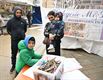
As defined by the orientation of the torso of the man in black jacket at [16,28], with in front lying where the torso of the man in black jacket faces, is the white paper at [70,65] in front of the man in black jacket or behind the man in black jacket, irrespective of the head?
in front

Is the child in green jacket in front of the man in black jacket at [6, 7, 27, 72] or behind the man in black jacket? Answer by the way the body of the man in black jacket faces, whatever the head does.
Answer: in front

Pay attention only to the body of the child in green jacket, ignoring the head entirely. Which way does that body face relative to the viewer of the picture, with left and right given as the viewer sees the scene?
facing the viewer and to the right of the viewer

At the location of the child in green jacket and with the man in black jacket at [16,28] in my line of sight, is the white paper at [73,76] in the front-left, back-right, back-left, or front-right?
back-right

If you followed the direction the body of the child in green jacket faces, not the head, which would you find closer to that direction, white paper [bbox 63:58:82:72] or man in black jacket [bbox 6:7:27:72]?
the white paper

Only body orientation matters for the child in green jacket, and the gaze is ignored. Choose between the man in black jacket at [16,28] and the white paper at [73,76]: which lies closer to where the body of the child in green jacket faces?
the white paper

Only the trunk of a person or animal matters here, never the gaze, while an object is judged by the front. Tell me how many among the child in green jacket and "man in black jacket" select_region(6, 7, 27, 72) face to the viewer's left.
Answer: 0

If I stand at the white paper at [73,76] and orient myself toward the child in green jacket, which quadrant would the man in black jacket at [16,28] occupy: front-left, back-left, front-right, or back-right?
front-right

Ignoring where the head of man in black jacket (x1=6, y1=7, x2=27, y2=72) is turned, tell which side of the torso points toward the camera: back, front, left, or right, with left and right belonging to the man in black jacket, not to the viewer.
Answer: front
